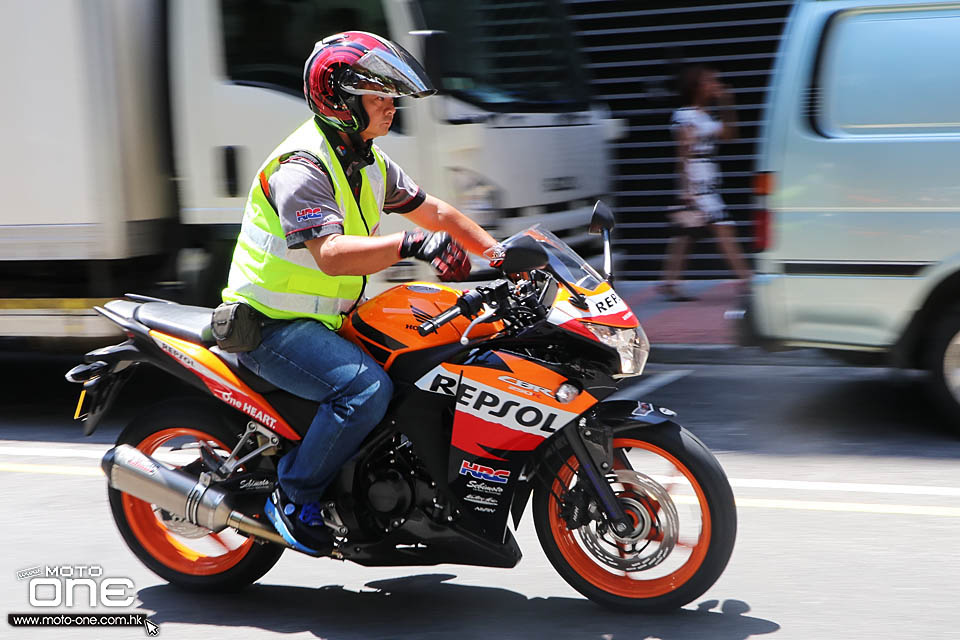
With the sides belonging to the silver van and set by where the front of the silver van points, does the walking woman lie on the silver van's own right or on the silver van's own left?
on the silver van's own left

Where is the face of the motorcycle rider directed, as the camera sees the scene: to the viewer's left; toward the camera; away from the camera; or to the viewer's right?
to the viewer's right

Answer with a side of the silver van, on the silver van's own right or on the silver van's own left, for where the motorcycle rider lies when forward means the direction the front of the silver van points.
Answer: on the silver van's own right

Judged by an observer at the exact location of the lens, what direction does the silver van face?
facing to the right of the viewer

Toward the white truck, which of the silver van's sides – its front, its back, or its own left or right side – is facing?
back

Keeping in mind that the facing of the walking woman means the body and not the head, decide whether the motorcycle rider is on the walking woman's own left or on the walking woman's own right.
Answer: on the walking woman's own right
